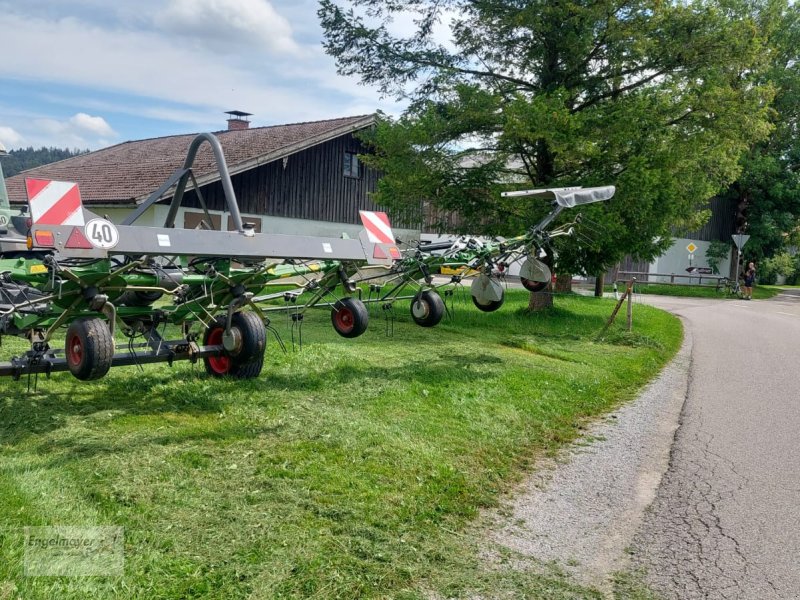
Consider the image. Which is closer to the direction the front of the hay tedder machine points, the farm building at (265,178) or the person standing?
the farm building

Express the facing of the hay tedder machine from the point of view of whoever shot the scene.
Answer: facing away from the viewer and to the left of the viewer

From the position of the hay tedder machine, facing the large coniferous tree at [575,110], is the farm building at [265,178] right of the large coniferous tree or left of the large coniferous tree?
left

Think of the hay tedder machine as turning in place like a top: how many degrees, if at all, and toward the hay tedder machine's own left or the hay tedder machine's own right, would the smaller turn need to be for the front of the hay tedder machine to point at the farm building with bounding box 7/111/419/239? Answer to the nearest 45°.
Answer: approximately 45° to the hay tedder machine's own right

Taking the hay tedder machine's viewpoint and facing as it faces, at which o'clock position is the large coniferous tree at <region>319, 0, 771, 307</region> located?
The large coniferous tree is roughly at 3 o'clock from the hay tedder machine.

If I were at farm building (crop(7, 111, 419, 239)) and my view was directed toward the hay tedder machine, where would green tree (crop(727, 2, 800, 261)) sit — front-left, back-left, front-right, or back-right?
back-left

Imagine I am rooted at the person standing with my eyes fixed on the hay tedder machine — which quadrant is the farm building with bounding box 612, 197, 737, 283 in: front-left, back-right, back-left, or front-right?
back-right

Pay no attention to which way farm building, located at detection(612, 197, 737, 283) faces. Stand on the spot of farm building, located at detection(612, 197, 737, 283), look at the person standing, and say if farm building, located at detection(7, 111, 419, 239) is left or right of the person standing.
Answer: right

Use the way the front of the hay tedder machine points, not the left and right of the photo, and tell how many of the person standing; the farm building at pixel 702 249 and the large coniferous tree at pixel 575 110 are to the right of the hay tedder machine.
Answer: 3

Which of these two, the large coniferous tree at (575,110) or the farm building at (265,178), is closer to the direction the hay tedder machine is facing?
the farm building

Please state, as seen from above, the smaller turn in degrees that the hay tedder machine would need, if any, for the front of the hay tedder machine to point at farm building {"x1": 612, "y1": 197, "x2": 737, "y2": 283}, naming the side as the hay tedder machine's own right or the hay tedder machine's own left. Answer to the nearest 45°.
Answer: approximately 90° to the hay tedder machine's own right
